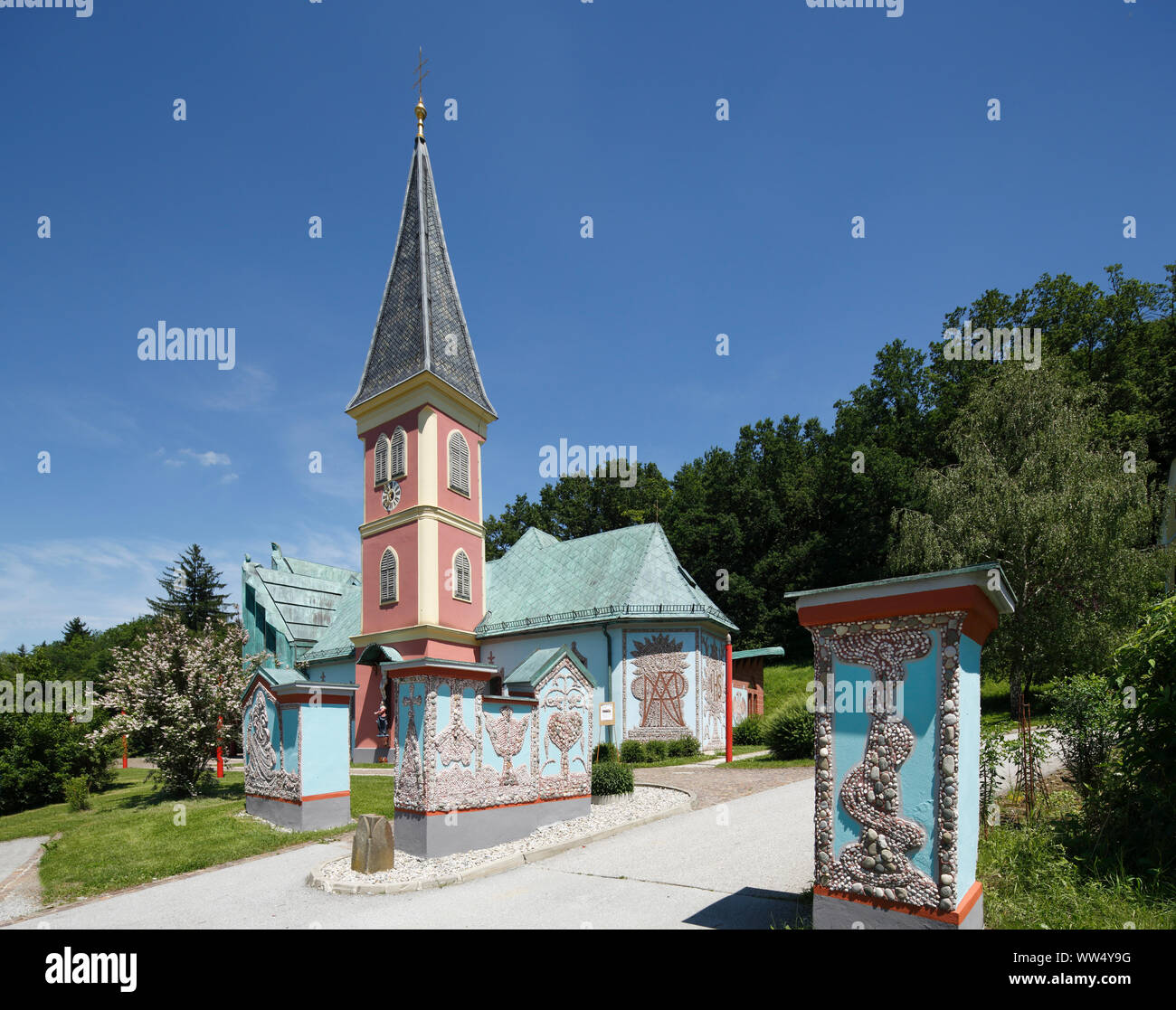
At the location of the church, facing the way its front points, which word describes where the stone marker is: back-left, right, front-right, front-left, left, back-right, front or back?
front-left

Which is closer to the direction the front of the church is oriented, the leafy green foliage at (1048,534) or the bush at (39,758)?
the bush

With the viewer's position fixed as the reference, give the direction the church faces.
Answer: facing the viewer and to the left of the viewer

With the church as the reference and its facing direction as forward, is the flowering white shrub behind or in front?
in front

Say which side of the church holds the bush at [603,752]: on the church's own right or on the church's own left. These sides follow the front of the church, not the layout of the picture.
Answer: on the church's own left
